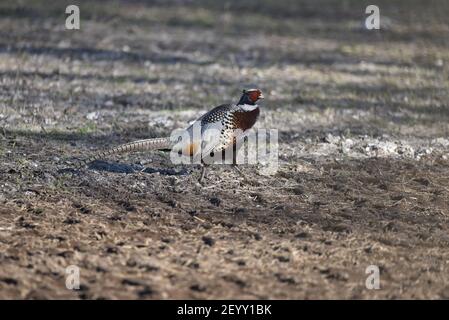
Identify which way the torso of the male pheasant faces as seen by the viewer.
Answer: to the viewer's right
